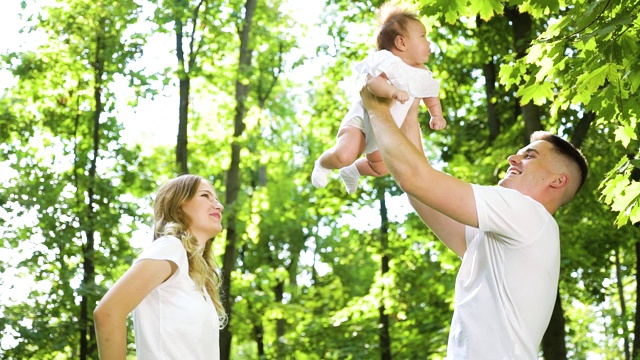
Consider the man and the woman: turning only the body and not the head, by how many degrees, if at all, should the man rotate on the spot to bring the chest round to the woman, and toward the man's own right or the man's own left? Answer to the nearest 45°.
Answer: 0° — they already face them

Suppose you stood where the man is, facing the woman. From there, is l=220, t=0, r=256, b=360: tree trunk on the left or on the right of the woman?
right

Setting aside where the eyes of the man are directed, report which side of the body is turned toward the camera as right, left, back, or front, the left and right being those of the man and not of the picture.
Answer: left

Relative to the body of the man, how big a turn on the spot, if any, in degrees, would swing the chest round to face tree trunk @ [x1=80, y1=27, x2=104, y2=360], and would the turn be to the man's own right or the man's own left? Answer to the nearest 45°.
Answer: approximately 45° to the man's own right

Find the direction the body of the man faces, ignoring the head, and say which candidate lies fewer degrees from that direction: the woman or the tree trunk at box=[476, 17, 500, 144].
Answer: the woman

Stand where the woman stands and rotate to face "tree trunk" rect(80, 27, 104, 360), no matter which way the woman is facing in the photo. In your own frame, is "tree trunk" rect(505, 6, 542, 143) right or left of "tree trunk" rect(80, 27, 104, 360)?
right

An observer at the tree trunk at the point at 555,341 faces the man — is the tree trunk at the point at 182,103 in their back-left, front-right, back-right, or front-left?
back-right

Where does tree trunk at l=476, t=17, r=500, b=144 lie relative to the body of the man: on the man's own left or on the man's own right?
on the man's own right

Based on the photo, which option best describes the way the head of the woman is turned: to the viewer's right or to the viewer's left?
to the viewer's right

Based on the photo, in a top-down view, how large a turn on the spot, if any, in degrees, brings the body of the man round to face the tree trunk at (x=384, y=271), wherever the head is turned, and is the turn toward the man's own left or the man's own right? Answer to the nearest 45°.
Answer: approximately 90° to the man's own right

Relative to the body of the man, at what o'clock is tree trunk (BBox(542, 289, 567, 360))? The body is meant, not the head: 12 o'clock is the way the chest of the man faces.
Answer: The tree trunk is roughly at 3 o'clock from the man.

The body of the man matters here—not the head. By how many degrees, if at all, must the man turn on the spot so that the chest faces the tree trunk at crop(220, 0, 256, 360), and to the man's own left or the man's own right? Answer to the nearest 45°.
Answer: approximately 90° to the man's own right

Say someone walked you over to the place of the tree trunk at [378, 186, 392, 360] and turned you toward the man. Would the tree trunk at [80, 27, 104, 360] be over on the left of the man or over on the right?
right
